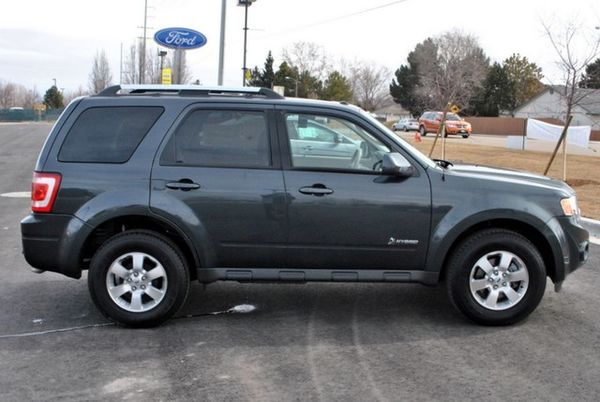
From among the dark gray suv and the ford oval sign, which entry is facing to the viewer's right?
the dark gray suv

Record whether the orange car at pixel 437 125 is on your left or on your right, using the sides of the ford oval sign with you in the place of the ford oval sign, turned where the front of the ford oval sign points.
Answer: on your left

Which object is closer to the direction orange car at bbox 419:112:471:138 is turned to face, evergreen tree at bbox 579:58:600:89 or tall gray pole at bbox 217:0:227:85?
the evergreen tree

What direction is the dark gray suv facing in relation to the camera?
to the viewer's right

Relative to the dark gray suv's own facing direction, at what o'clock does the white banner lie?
The white banner is roughly at 10 o'clock from the dark gray suv.

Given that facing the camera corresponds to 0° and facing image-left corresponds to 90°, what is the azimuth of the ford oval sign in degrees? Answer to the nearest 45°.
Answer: approximately 0°

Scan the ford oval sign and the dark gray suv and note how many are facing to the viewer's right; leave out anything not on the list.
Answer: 1

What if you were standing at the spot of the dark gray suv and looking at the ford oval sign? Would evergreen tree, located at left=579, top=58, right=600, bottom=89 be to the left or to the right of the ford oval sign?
right

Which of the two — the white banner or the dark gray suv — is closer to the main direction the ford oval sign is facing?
the dark gray suv

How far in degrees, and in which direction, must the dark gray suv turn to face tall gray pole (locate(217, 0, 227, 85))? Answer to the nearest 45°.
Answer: approximately 90° to its left

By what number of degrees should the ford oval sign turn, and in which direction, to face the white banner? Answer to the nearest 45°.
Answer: approximately 45° to its left
